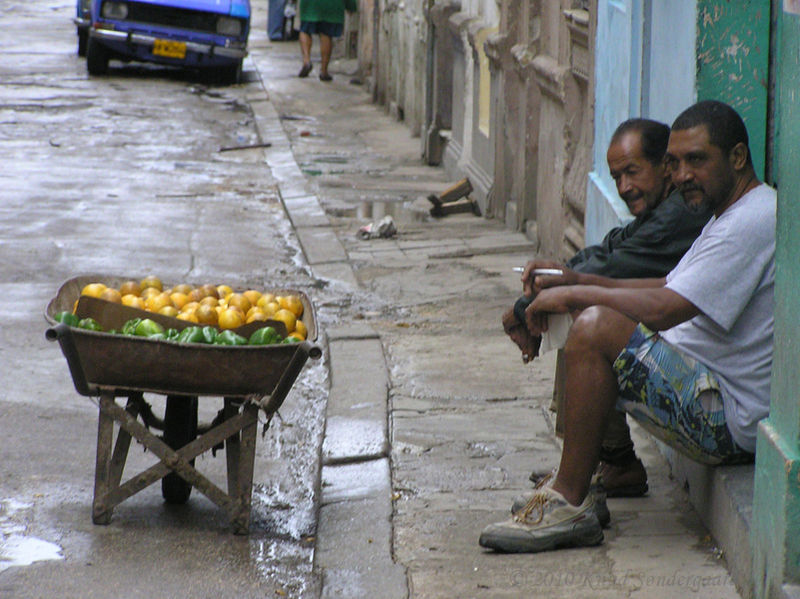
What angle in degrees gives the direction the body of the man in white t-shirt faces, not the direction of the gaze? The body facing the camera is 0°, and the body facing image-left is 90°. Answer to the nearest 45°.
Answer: approximately 90°

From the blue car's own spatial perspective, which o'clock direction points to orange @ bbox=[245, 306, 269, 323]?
The orange is roughly at 12 o'clock from the blue car.

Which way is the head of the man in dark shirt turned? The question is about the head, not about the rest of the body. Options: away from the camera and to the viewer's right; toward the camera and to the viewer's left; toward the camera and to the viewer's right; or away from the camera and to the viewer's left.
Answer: toward the camera and to the viewer's left

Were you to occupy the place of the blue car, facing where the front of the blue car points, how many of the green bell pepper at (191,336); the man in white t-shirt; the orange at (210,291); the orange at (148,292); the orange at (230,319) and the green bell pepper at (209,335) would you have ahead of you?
6

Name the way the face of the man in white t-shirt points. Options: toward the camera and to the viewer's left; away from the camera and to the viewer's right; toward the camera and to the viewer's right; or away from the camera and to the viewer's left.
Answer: toward the camera and to the viewer's left

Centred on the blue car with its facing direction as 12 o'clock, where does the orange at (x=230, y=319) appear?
The orange is roughly at 12 o'clock from the blue car.

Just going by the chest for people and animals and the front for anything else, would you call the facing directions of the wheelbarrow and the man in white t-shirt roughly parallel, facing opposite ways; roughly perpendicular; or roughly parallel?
roughly perpendicular

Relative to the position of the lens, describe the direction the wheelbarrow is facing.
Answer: facing away from the viewer

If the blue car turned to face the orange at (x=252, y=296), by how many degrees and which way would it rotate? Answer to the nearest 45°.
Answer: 0° — it already faces it

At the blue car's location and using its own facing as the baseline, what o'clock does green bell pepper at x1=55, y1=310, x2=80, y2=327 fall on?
The green bell pepper is roughly at 12 o'clock from the blue car.

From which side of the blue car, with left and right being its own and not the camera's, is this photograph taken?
front

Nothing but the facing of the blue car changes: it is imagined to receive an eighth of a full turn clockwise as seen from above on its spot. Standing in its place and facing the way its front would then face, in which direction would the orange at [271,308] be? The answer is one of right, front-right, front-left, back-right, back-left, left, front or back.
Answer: front-left
